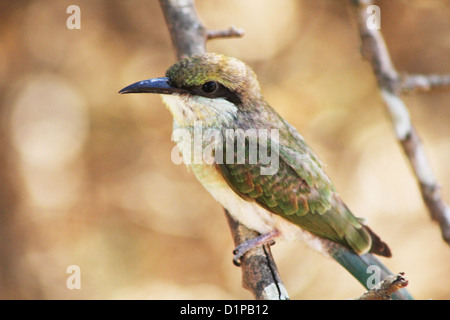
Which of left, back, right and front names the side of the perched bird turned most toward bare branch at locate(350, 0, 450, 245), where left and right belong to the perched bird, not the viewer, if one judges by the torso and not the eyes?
back

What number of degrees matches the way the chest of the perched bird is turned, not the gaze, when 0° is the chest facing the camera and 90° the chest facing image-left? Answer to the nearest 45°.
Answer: approximately 90°
